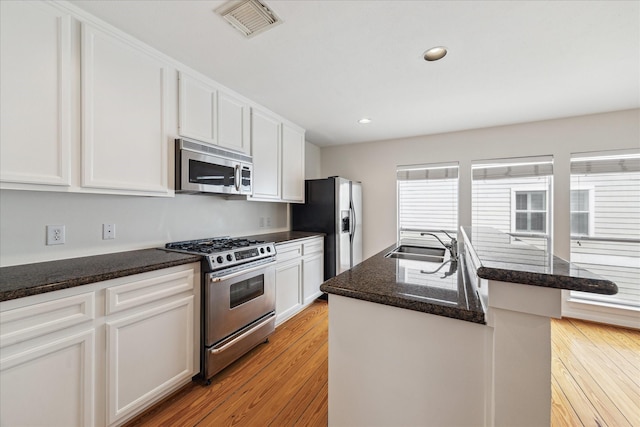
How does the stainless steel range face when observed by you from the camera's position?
facing the viewer and to the right of the viewer

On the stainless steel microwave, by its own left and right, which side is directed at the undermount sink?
front

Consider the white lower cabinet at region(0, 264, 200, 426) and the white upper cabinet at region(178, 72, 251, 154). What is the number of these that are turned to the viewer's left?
0

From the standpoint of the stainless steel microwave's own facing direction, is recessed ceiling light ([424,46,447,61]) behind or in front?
in front

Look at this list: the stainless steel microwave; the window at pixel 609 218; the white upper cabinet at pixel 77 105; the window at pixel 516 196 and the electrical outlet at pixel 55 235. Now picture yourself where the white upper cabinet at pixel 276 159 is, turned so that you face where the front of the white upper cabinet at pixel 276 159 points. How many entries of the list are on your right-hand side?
3

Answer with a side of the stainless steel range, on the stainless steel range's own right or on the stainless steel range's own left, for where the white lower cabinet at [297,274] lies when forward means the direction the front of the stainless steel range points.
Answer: on the stainless steel range's own left

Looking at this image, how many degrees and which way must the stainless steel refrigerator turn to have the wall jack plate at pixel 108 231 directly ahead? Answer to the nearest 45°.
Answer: approximately 90° to its right

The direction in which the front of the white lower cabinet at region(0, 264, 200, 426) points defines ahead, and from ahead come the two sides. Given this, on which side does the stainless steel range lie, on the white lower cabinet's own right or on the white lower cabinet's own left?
on the white lower cabinet's own left

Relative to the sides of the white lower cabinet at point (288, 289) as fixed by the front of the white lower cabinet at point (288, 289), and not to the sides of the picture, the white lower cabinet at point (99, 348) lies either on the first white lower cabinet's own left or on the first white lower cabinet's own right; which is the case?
on the first white lower cabinet's own right

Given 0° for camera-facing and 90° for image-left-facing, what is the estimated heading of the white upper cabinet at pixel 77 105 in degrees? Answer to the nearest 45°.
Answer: approximately 315°

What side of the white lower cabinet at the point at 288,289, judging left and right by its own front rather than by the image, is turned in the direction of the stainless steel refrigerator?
left

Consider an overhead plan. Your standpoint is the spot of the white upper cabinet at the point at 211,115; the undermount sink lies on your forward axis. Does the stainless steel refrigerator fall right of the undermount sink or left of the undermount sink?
left
